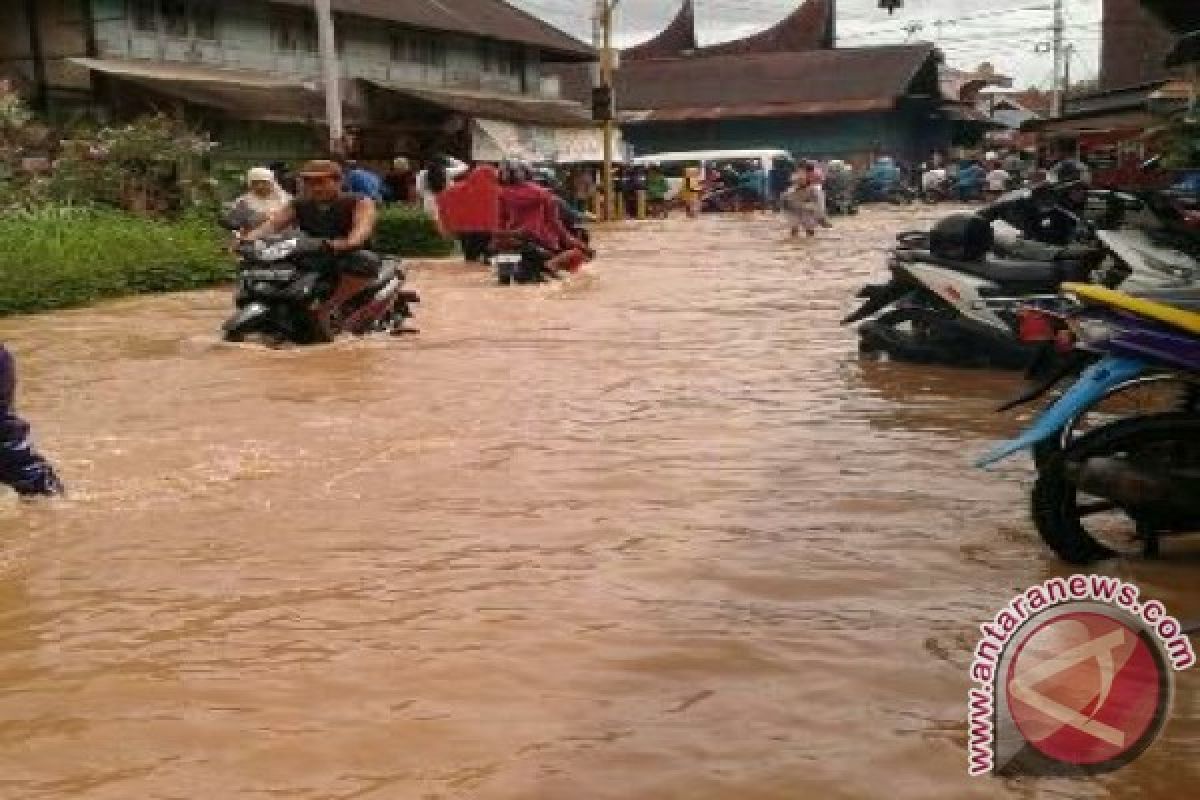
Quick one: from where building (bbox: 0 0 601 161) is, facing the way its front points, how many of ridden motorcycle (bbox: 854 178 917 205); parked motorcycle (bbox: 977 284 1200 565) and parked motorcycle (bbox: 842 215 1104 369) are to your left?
1

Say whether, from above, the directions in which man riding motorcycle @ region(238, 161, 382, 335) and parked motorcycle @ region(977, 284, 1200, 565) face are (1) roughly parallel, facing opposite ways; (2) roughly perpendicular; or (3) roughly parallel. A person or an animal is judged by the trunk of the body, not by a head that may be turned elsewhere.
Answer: roughly perpendicular

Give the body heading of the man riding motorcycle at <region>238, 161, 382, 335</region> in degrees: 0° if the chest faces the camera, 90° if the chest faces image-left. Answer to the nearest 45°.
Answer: approximately 45°

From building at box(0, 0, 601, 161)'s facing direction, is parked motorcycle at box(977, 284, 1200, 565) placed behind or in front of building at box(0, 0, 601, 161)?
in front

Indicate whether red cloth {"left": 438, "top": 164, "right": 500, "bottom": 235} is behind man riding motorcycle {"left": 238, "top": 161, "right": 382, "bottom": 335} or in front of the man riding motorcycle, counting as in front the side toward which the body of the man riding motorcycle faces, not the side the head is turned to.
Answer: behind

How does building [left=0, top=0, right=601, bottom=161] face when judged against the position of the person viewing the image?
facing the viewer and to the right of the viewer
